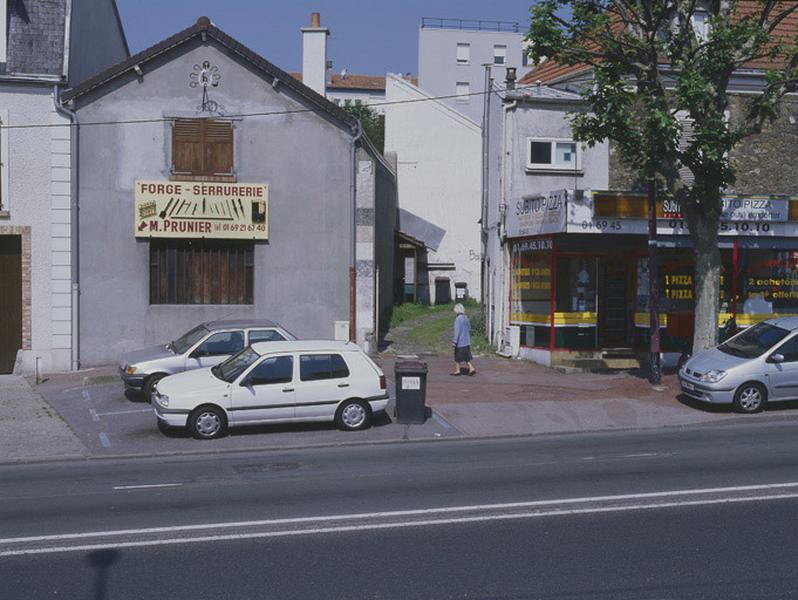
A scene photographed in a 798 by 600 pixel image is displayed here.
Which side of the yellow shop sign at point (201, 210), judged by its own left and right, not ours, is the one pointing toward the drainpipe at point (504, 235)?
left

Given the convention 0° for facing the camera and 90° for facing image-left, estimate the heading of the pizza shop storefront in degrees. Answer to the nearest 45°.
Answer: approximately 0°

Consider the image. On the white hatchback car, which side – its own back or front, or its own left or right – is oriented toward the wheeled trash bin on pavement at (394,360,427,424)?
back

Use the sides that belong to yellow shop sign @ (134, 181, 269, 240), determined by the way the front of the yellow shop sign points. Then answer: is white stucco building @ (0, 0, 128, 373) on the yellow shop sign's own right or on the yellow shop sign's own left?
on the yellow shop sign's own right

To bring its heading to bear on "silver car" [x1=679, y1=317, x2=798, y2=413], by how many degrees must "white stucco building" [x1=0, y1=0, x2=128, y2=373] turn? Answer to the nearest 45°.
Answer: approximately 45° to its left

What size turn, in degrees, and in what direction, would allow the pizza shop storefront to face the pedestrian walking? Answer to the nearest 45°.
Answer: approximately 45° to its right

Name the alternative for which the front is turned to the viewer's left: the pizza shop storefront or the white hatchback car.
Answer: the white hatchback car

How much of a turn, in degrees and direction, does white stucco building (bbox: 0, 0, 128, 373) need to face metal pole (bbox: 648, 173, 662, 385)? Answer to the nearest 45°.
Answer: approximately 45° to its left

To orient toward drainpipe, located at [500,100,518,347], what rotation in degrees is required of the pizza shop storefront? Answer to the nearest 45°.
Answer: approximately 90° to its right

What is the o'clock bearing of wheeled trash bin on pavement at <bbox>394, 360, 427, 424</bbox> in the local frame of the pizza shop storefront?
The wheeled trash bin on pavement is roughly at 1 o'clock from the pizza shop storefront.

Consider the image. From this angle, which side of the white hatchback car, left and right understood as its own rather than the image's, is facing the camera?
left

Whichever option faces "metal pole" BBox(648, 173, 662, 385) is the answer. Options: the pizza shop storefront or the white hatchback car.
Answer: the pizza shop storefront
